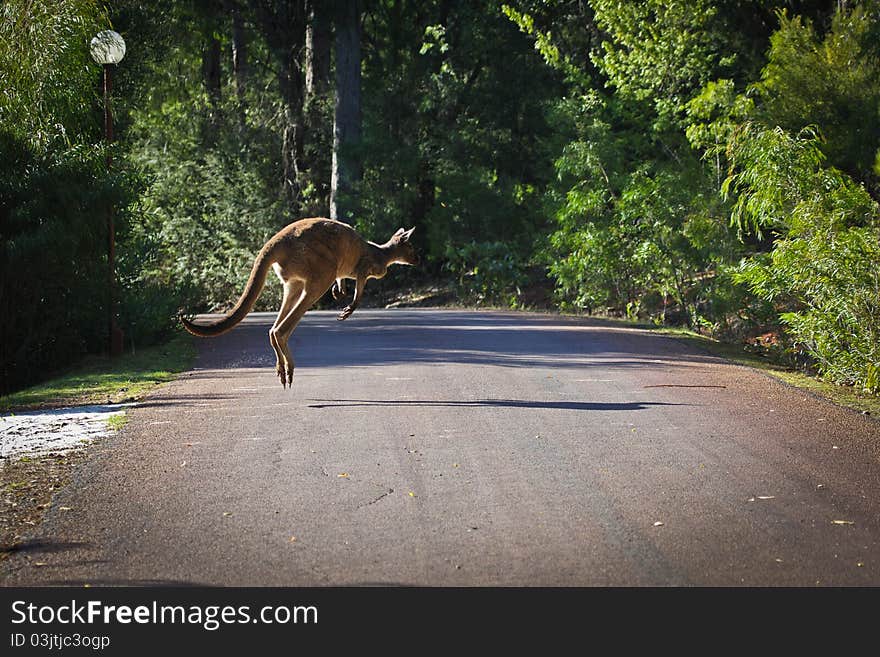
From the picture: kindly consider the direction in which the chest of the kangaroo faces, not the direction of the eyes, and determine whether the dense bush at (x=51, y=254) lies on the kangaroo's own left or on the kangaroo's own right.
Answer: on the kangaroo's own left

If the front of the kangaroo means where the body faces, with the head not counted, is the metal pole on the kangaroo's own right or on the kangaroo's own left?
on the kangaroo's own left

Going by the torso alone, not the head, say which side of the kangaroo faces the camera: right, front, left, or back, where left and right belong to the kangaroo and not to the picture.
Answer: right
